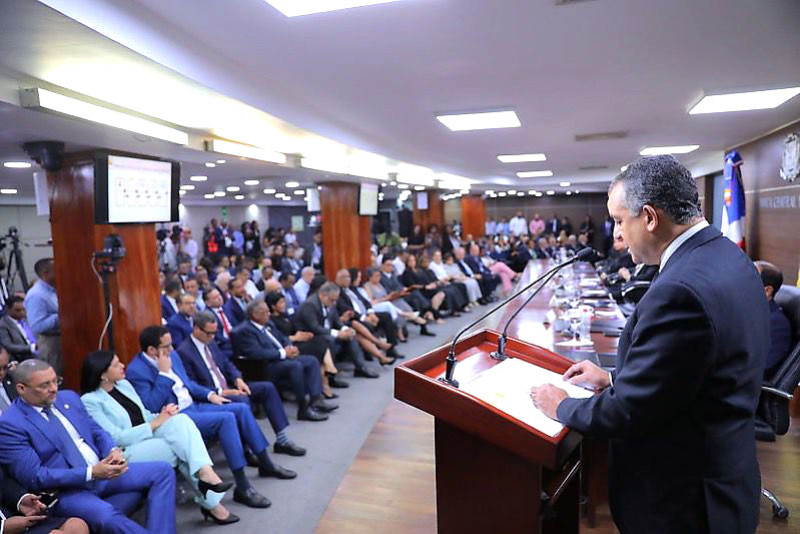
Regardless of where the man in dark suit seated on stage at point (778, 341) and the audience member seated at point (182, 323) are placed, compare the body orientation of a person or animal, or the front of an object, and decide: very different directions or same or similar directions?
very different directions

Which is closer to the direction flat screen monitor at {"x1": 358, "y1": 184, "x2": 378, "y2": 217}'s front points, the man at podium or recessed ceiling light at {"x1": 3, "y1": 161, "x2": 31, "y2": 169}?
the man at podium

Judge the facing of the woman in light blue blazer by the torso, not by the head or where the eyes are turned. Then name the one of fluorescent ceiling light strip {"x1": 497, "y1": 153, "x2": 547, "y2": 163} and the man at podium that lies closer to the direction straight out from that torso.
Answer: the man at podium

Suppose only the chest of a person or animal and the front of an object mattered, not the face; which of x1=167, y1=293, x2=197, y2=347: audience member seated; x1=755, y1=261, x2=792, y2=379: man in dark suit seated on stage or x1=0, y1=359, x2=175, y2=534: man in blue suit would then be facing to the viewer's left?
x1=755, y1=261, x2=792, y2=379: man in dark suit seated on stage

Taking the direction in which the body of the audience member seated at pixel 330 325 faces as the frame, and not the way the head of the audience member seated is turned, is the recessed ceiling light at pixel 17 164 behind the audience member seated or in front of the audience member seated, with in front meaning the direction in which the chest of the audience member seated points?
behind

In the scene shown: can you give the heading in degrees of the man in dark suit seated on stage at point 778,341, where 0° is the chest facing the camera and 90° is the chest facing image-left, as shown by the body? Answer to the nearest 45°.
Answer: approximately 90°

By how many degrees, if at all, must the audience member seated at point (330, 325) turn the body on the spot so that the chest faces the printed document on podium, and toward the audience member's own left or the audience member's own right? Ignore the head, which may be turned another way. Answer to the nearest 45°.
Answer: approximately 45° to the audience member's own right

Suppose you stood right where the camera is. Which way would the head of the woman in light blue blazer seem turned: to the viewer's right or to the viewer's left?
to the viewer's right

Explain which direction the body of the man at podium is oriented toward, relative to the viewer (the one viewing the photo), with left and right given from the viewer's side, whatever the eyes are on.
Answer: facing away from the viewer and to the left of the viewer
